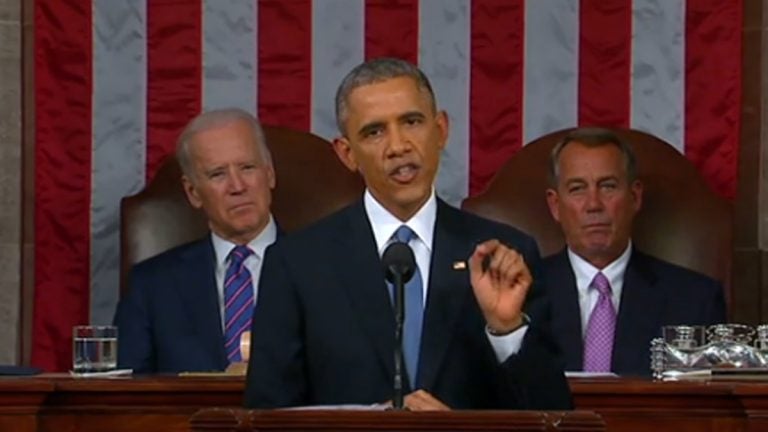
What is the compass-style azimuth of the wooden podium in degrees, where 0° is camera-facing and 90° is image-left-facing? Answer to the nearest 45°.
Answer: approximately 0°

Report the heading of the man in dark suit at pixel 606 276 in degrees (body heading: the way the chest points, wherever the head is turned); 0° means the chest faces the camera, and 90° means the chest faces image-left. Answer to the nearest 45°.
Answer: approximately 0°

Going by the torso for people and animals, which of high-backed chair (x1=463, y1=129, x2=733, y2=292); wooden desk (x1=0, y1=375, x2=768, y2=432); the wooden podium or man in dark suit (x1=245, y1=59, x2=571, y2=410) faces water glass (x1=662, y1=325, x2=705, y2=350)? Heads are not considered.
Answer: the high-backed chair

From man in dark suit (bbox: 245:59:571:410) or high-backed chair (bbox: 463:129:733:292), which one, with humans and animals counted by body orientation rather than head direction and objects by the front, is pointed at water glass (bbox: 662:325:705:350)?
the high-backed chair

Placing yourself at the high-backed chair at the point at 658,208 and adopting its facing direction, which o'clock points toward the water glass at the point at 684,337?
The water glass is roughly at 12 o'clock from the high-backed chair.

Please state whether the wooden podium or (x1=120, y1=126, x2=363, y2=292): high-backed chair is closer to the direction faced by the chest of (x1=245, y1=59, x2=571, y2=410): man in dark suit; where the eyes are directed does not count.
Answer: the wooden podium

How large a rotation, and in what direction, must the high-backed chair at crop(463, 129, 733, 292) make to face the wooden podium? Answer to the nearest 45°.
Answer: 0° — it already faces it

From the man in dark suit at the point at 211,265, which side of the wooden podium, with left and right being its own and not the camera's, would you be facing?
back

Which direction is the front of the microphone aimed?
away from the camera

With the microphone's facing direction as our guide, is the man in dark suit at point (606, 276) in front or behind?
in front
